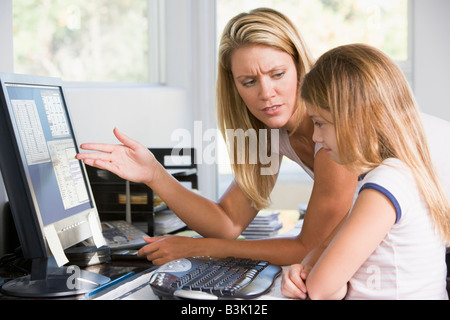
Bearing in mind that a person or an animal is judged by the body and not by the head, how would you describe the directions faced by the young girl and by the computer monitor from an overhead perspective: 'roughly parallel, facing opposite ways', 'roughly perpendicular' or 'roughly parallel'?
roughly parallel, facing opposite ways

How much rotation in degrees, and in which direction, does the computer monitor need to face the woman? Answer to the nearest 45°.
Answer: approximately 45° to its left

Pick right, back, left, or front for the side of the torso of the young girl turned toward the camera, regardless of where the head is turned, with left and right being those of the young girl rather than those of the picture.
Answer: left

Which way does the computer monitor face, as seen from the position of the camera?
facing the viewer and to the right of the viewer

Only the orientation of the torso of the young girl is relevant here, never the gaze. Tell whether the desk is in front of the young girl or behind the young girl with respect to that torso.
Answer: in front

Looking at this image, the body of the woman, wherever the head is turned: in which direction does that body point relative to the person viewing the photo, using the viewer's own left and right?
facing the viewer and to the left of the viewer

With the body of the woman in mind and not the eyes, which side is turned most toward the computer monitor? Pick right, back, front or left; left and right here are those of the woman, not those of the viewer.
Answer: front

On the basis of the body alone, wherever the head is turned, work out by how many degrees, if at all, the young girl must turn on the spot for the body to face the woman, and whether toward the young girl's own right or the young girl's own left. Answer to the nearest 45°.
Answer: approximately 45° to the young girl's own right

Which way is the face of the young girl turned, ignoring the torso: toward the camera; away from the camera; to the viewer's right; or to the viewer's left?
to the viewer's left

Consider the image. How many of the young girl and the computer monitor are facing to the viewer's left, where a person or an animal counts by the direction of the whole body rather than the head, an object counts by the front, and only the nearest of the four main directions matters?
1

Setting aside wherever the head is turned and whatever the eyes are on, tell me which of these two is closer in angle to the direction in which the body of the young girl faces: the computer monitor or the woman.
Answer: the computer monitor

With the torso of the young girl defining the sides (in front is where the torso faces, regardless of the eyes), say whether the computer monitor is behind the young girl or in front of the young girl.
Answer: in front

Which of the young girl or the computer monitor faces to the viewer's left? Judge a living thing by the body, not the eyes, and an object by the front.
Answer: the young girl
